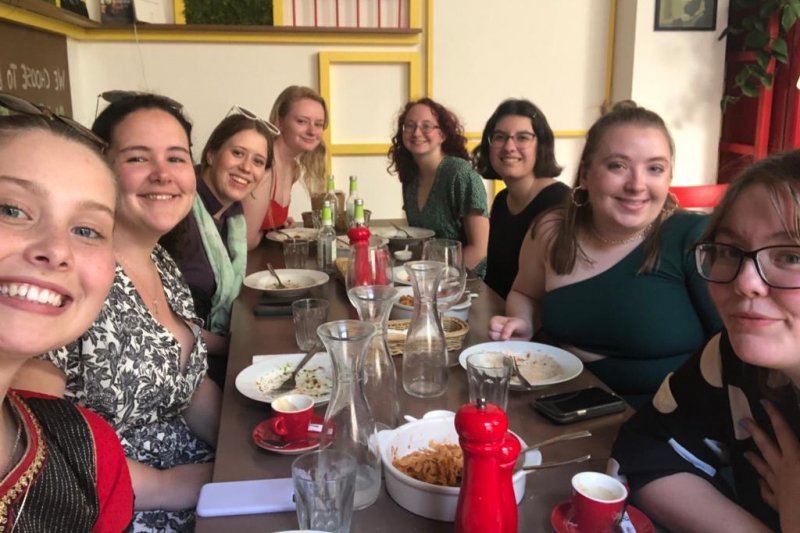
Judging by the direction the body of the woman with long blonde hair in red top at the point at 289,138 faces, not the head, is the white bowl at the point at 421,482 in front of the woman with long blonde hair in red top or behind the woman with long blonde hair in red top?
in front

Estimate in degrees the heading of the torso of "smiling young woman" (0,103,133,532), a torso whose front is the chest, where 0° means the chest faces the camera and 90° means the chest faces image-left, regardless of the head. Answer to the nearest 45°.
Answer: approximately 0°

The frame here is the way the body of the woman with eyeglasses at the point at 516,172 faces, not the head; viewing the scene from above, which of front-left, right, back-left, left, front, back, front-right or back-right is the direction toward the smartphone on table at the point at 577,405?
front-left

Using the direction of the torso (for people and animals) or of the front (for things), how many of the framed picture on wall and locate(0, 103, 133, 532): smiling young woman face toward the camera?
2

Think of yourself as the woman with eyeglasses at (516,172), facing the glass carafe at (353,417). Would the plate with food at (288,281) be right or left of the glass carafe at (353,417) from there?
right

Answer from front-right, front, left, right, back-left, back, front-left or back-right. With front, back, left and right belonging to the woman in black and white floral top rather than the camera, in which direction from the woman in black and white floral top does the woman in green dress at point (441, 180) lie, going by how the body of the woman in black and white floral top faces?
left
